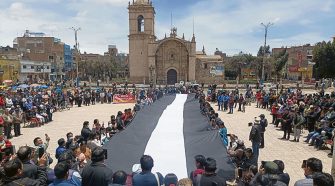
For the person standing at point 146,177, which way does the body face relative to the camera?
away from the camera

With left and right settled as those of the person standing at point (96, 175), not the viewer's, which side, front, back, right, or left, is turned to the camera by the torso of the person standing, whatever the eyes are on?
back

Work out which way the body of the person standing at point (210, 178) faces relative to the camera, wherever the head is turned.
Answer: away from the camera

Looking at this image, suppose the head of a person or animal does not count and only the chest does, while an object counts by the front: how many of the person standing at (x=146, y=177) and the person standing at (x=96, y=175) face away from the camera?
2

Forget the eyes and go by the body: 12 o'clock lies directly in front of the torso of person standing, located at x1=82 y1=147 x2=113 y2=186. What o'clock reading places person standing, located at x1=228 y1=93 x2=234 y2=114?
person standing, located at x1=228 y1=93 x2=234 y2=114 is roughly at 1 o'clock from person standing, located at x1=82 y1=147 x2=113 y2=186.
